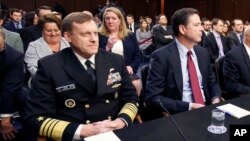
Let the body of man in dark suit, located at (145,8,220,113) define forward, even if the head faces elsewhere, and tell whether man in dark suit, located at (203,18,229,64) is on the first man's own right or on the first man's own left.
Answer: on the first man's own left

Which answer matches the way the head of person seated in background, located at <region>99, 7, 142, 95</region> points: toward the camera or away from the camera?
toward the camera

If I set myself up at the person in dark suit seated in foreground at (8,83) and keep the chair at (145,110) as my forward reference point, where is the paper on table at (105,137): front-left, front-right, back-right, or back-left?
front-right

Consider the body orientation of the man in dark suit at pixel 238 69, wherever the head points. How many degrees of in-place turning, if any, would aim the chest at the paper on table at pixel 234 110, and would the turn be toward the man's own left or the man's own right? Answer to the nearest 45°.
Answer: approximately 45° to the man's own right

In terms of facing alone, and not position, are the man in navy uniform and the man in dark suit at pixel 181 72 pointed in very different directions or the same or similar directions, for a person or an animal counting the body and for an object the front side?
same or similar directions

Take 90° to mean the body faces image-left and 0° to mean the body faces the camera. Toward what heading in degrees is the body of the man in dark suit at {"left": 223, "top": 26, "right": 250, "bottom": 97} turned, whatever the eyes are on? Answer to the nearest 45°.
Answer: approximately 315°

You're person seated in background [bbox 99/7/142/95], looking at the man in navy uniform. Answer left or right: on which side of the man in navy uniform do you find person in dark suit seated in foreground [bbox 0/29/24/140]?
right

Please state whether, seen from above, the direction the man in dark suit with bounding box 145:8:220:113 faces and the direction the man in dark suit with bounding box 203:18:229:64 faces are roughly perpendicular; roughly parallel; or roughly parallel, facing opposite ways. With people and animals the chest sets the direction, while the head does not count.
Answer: roughly parallel

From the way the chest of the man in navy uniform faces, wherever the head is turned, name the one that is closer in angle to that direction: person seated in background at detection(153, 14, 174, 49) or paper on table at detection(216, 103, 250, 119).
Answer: the paper on table

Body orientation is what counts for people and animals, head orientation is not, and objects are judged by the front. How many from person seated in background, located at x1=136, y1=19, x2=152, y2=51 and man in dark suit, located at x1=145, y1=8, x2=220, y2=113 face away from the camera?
0

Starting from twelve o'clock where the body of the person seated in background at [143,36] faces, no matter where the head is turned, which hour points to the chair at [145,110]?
The chair is roughly at 12 o'clock from the person seated in background.

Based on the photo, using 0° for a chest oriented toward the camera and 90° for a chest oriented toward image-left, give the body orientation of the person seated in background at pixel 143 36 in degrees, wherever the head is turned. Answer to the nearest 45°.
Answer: approximately 0°

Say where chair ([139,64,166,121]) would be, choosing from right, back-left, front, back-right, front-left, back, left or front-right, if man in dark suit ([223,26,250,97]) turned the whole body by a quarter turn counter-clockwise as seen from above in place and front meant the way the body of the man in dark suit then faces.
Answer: back

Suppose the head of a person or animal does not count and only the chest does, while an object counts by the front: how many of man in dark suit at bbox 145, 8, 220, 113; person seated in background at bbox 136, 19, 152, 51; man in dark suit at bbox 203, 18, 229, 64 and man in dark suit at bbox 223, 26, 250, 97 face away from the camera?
0

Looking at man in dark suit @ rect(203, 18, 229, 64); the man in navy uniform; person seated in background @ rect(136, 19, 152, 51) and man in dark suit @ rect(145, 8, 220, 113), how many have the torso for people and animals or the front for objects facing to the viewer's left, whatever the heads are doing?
0

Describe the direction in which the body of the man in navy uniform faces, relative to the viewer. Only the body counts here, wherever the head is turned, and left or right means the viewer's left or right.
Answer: facing the viewer and to the right of the viewer
